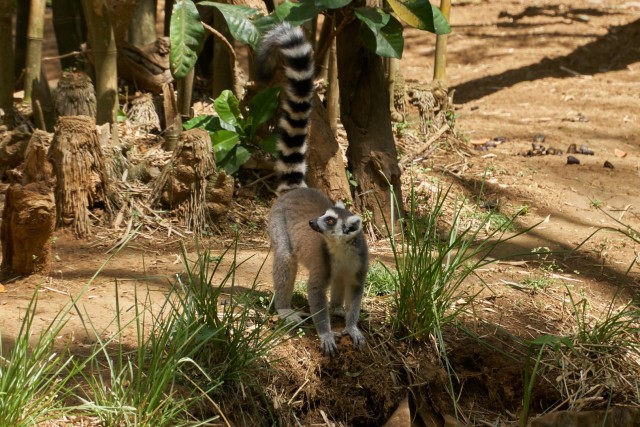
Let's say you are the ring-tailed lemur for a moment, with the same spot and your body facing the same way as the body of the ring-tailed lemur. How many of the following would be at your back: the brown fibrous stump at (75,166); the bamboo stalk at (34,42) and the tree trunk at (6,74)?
3

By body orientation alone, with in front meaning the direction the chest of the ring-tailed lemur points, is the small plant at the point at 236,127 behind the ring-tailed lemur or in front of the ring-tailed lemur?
behind

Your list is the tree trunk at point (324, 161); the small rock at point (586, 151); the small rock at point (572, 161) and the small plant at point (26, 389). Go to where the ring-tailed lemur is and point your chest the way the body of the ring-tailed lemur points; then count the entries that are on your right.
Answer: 1

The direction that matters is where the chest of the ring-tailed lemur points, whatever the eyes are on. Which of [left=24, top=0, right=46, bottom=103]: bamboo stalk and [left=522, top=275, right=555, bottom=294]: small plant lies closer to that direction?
the small plant

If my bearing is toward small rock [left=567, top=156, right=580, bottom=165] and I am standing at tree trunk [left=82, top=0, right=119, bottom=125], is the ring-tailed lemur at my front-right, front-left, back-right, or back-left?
front-right

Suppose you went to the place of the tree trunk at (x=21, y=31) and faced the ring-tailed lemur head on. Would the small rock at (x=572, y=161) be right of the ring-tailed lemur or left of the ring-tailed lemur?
left

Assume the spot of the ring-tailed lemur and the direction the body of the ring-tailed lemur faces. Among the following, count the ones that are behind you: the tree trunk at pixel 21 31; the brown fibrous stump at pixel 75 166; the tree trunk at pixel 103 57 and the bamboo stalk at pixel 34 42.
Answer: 4

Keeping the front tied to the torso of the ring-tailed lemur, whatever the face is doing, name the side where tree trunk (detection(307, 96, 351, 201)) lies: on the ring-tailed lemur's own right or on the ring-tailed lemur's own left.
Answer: on the ring-tailed lemur's own left

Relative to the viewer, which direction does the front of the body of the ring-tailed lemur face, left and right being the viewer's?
facing the viewer and to the right of the viewer

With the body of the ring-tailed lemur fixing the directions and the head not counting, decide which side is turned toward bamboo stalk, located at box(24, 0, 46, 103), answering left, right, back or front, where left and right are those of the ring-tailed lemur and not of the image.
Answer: back

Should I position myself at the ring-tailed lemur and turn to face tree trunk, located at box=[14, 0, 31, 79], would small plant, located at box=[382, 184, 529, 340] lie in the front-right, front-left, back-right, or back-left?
back-right

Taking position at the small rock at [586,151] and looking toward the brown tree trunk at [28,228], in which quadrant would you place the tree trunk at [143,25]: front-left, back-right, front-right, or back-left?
front-right

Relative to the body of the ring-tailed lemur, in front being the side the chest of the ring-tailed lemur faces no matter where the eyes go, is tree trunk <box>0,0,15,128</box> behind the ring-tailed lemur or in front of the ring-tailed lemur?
behind

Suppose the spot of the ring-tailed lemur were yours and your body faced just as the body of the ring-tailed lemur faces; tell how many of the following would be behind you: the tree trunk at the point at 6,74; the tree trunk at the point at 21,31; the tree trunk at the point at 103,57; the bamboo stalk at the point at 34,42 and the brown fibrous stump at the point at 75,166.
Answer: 5

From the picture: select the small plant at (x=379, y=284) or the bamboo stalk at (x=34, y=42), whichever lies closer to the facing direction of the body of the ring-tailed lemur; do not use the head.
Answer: the small plant

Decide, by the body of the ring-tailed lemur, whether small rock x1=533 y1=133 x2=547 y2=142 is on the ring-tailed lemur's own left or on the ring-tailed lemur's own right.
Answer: on the ring-tailed lemur's own left
